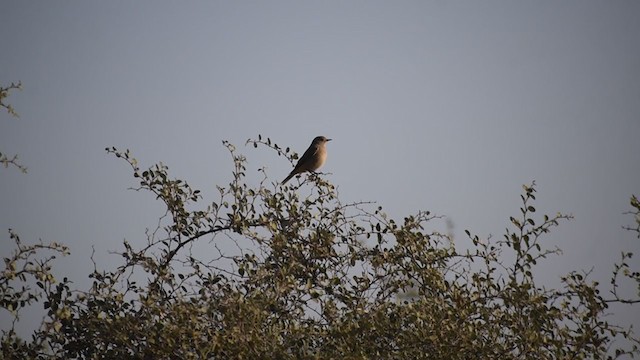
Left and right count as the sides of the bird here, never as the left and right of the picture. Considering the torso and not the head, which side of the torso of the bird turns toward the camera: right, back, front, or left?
right
